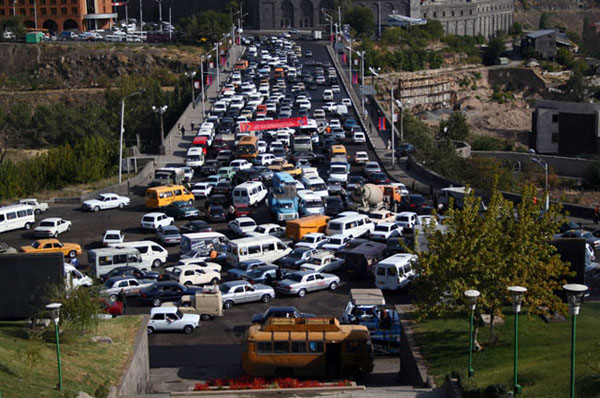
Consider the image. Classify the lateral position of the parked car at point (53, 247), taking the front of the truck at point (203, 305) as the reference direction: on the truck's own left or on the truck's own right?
on the truck's own right

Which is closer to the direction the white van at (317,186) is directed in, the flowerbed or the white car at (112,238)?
the flowerbed

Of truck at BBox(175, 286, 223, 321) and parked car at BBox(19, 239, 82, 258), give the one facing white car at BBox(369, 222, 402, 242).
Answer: the parked car

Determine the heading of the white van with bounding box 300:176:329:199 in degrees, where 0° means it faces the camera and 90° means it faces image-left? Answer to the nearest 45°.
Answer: approximately 315°

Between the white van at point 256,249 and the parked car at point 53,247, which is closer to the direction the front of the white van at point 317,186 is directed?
the white van
